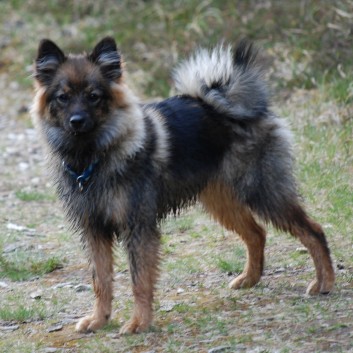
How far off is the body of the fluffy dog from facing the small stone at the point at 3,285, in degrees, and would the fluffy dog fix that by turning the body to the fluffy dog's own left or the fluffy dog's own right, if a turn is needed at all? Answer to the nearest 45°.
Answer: approximately 90° to the fluffy dog's own right

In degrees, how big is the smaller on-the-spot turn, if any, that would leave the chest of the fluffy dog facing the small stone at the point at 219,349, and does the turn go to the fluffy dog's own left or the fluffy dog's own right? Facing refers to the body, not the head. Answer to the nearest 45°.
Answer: approximately 45° to the fluffy dog's own left

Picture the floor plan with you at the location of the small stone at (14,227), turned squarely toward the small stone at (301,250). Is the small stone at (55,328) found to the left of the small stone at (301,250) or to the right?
right

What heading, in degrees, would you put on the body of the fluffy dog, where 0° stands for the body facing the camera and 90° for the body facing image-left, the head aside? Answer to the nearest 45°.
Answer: approximately 45°

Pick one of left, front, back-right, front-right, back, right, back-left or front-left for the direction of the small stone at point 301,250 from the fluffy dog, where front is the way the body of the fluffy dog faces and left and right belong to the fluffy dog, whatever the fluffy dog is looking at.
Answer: back

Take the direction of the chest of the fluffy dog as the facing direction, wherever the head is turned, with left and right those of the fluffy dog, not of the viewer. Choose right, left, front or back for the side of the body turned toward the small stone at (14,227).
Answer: right
